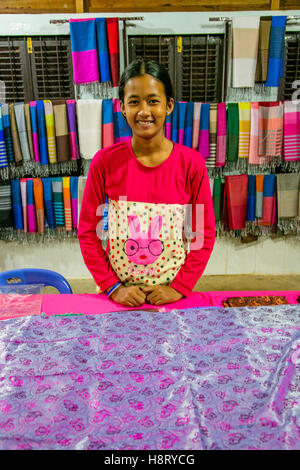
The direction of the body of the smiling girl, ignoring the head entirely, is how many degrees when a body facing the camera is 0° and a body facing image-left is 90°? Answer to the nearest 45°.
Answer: approximately 0°

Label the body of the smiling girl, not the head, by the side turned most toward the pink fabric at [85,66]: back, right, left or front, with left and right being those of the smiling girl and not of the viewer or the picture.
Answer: back

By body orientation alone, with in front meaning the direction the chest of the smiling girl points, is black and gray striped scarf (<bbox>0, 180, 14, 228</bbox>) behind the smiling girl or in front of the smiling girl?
behind

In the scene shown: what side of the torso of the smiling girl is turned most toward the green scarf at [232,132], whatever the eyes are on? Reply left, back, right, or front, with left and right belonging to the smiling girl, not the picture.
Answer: back

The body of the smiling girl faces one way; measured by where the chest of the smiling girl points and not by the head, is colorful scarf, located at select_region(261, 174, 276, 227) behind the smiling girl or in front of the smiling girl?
behind

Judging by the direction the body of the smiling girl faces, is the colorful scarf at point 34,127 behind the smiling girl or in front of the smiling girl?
behind

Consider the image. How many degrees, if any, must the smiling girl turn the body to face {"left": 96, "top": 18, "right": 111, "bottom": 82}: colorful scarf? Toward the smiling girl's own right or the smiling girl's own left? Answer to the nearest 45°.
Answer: approximately 180°

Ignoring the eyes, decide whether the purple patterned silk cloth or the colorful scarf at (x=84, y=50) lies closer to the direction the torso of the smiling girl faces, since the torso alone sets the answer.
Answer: the purple patterned silk cloth

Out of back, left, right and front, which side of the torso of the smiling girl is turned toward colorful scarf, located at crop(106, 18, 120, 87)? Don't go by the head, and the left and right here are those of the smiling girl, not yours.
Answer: back

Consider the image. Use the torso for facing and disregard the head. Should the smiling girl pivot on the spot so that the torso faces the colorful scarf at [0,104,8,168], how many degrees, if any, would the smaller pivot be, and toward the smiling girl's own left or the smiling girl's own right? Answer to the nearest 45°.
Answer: approximately 135° to the smiling girl's own right

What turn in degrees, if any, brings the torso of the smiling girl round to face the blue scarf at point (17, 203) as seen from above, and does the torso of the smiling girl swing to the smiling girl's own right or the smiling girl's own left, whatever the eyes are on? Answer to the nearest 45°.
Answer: approximately 135° to the smiling girl's own right

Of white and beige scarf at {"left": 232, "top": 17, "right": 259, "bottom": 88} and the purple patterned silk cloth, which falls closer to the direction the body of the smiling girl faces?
the purple patterned silk cloth
